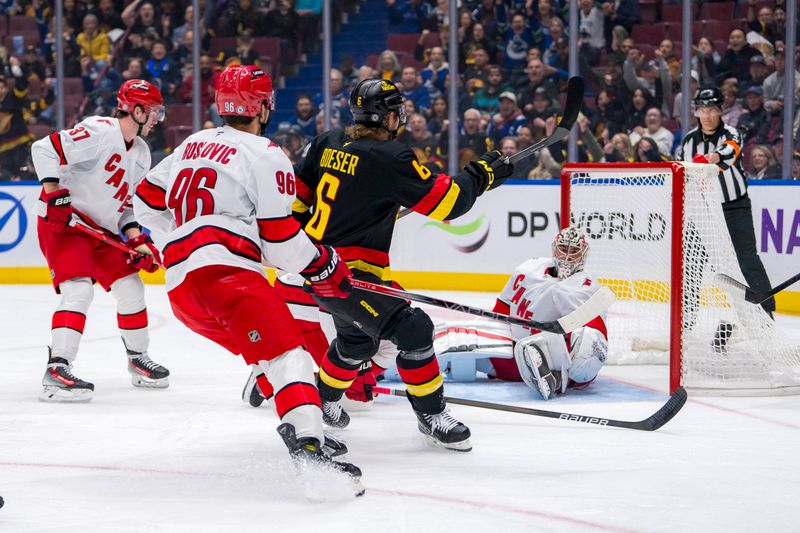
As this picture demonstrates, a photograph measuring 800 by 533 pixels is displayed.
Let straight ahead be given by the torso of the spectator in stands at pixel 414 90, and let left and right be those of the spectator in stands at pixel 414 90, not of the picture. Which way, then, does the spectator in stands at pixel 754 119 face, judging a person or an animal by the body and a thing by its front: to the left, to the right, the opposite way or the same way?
the same way

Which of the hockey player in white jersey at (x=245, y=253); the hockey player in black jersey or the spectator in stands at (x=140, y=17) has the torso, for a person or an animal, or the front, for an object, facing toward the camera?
the spectator in stands

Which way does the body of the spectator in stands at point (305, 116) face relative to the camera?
toward the camera

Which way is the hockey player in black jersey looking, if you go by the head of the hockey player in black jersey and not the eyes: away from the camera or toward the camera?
away from the camera

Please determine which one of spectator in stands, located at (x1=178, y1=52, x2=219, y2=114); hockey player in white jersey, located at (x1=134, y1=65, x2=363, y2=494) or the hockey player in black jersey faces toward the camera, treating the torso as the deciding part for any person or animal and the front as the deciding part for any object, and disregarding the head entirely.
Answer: the spectator in stands

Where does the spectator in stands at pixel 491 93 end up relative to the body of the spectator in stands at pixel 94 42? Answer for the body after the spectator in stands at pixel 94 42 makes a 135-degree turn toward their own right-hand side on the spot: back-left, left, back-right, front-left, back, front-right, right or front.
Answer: back

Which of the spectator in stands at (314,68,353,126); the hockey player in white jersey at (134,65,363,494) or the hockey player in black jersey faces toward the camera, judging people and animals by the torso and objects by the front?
the spectator in stands

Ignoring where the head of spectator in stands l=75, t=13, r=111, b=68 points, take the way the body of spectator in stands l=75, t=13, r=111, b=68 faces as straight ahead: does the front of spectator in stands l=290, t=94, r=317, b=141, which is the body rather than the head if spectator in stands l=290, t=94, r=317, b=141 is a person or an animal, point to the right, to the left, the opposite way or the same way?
the same way

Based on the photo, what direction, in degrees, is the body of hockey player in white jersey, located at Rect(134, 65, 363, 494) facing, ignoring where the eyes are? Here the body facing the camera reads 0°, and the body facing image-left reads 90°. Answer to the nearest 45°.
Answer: approximately 225°

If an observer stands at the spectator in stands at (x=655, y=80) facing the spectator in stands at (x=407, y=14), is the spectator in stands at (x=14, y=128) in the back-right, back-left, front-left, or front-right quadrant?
front-left

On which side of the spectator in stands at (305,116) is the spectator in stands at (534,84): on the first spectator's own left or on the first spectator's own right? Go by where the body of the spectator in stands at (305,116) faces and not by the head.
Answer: on the first spectator's own left

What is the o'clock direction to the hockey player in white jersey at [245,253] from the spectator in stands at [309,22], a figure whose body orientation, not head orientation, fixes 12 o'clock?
The hockey player in white jersey is roughly at 12 o'clock from the spectator in stands.

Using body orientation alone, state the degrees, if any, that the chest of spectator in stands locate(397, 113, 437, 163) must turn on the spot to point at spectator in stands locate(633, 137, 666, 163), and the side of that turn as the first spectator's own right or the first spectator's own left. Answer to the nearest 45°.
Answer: approximately 45° to the first spectator's own left

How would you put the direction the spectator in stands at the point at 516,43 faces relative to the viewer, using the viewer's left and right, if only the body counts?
facing the viewer

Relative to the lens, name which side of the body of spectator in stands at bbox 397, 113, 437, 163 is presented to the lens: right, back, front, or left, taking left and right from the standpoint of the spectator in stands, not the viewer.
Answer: front

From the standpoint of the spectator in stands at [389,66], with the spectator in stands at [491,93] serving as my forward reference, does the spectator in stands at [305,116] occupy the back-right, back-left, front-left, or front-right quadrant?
back-right

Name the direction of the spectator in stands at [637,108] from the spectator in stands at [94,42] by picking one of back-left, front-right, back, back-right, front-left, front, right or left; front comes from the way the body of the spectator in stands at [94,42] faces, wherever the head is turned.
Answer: front-left
